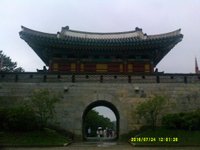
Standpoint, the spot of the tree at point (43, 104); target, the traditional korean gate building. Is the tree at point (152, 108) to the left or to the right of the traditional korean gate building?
right

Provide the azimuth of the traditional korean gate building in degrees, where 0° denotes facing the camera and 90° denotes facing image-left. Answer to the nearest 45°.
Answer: approximately 0°

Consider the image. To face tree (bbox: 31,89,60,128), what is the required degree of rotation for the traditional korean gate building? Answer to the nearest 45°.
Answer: approximately 45° to its right

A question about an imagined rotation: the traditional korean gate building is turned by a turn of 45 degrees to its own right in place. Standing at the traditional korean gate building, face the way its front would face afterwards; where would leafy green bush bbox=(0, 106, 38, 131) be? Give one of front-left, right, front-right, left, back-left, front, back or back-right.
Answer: front
